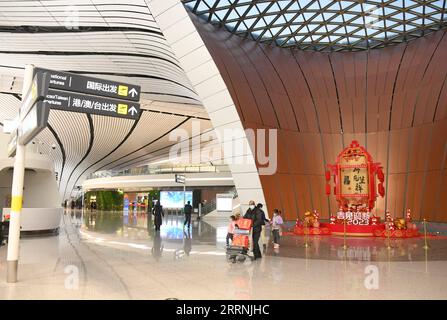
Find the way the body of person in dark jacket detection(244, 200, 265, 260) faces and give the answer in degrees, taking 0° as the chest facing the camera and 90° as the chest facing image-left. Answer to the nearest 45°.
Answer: approximately 45°

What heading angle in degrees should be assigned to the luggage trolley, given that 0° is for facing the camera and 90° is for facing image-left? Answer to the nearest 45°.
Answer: approximately 45°

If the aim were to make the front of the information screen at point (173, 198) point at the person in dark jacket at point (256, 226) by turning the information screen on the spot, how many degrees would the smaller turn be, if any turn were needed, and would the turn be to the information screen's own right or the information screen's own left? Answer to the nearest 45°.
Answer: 0° — it already faces them

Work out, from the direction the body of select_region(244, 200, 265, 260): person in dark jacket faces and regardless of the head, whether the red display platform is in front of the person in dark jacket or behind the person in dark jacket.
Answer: behind

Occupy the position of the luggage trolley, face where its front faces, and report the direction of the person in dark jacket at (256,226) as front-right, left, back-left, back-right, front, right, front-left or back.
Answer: back

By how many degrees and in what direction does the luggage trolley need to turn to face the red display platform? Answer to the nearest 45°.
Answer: approximately 180°
